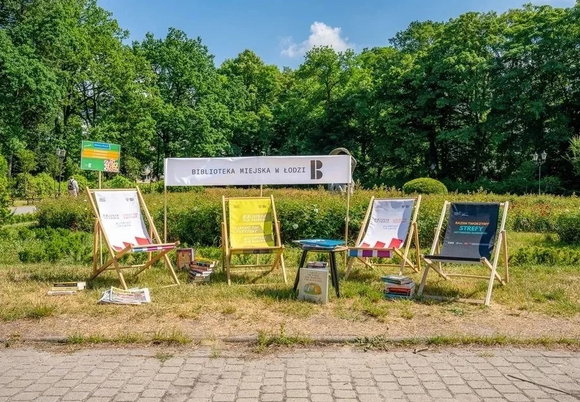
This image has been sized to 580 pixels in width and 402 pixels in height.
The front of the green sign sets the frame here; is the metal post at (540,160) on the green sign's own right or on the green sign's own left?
on the green sign's own left

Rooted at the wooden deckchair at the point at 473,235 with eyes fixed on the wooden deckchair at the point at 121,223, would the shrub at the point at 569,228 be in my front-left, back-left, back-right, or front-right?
back-right

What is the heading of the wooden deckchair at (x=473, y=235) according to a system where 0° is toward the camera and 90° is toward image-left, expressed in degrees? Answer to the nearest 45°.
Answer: approximately 45°

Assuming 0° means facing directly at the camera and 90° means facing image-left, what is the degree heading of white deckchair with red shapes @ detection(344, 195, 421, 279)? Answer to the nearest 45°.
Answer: approximately 45°

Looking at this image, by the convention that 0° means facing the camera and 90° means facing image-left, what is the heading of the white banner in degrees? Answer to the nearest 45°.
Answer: approximately 0°

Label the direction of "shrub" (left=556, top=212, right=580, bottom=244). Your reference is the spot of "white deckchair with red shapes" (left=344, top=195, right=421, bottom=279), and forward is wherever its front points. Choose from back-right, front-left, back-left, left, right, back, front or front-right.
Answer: back

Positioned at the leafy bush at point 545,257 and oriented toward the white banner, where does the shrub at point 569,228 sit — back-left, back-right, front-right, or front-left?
back-right

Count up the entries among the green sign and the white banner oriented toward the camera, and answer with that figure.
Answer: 2

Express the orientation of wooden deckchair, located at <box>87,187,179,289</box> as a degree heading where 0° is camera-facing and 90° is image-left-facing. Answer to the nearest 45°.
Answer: approximately 315°

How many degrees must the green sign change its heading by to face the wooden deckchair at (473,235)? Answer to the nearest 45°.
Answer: approximately 45° to its left

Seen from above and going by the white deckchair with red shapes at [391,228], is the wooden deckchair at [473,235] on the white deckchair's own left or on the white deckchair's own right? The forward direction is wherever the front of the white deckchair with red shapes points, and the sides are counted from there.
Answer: on the white deckchair's own left

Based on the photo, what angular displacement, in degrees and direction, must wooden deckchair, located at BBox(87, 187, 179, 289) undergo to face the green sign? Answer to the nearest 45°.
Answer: approximately 135° to its left

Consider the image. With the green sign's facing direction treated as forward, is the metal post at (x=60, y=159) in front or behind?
behind

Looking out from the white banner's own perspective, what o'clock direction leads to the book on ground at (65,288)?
The book on ground is roughly at 2 o'clock from the white banner.
